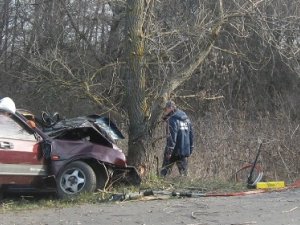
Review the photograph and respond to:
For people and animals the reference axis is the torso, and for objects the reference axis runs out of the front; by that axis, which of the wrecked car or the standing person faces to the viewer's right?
the wrecked car

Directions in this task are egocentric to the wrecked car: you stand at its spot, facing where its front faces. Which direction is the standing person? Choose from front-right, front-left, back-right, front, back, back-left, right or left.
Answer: front-left

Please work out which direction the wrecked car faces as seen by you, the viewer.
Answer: facing to the right of the viewer

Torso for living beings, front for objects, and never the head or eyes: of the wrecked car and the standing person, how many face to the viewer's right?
1

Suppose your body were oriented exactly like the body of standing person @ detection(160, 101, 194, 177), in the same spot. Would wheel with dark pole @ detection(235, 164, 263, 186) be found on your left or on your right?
on your right

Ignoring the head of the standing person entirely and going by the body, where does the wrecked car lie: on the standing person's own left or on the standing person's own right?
on the standing person's own left
